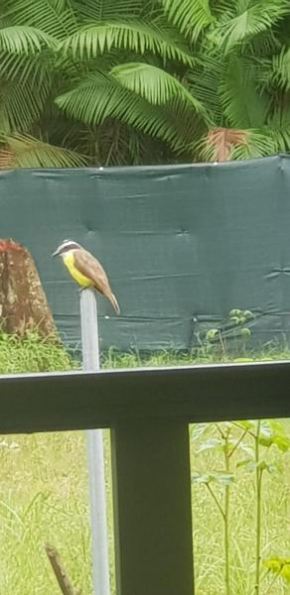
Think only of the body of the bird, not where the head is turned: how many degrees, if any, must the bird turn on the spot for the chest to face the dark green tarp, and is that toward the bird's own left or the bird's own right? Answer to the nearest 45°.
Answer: approximately 90° to the bird's own right

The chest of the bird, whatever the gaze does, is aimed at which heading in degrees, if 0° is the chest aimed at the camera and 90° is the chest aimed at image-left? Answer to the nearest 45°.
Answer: approximately 90°

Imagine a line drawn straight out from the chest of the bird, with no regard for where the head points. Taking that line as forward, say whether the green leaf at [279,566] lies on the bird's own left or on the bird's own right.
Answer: on the bird's own left

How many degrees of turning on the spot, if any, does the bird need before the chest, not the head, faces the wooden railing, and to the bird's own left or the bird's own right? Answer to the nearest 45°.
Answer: approximately 90° to the bird's own left

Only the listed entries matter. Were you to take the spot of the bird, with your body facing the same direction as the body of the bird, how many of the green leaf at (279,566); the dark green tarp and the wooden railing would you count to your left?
2
